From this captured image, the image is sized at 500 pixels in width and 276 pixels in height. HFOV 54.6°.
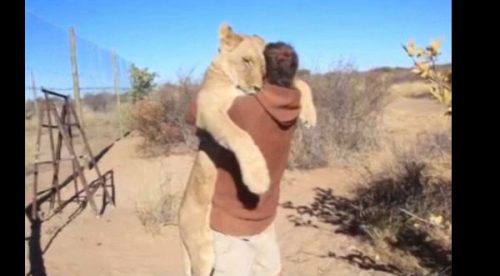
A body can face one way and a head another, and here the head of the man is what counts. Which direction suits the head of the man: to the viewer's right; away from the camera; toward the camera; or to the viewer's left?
away from the camera

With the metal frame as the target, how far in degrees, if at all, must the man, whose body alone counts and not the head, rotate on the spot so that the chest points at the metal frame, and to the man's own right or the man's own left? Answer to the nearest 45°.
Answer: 0° — they already face it

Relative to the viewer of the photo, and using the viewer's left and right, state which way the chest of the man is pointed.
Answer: facing away from the viewer and to the left of the viewer
